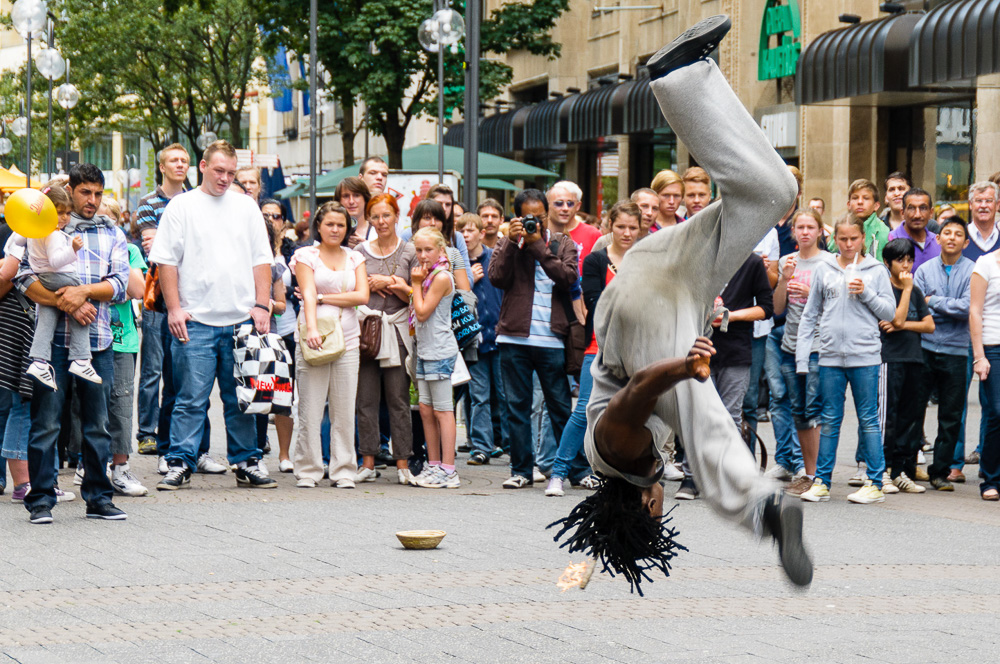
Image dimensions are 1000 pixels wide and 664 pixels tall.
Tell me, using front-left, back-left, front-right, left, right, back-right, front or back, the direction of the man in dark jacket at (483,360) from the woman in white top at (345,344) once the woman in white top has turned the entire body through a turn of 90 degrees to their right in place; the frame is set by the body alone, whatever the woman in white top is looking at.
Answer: back-right

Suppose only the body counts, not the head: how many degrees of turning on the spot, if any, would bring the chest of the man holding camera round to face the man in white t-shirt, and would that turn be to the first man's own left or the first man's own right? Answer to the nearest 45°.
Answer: approximately 90° to the first man's own right

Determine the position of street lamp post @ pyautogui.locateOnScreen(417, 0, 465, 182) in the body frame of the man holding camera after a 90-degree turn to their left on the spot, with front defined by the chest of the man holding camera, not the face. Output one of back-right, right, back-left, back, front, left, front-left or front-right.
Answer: left

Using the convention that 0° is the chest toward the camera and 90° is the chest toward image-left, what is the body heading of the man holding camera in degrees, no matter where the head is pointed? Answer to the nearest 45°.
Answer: approximately 0°

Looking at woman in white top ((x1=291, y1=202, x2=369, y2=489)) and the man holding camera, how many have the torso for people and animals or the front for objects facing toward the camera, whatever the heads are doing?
2

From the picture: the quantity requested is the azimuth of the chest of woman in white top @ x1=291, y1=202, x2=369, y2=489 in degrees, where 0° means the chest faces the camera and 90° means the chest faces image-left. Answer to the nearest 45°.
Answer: approximately 0°

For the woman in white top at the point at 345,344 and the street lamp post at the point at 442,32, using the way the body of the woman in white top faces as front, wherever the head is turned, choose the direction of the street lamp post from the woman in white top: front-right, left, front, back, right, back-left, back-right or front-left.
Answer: back

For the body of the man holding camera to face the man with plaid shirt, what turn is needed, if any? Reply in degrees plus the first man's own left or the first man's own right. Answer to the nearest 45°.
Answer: approximately 45° to the first man's own right

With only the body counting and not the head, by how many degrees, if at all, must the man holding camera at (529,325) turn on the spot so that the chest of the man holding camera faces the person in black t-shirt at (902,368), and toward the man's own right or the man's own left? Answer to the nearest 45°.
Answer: approximately 90° to the man's own left

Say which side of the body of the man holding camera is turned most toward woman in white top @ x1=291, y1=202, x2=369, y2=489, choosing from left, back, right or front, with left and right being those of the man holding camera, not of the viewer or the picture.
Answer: right
